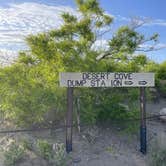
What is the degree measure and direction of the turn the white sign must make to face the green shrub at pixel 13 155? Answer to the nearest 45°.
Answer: approximately 45° to its right

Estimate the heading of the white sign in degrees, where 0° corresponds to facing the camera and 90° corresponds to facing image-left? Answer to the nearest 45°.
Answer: approximately 0°
